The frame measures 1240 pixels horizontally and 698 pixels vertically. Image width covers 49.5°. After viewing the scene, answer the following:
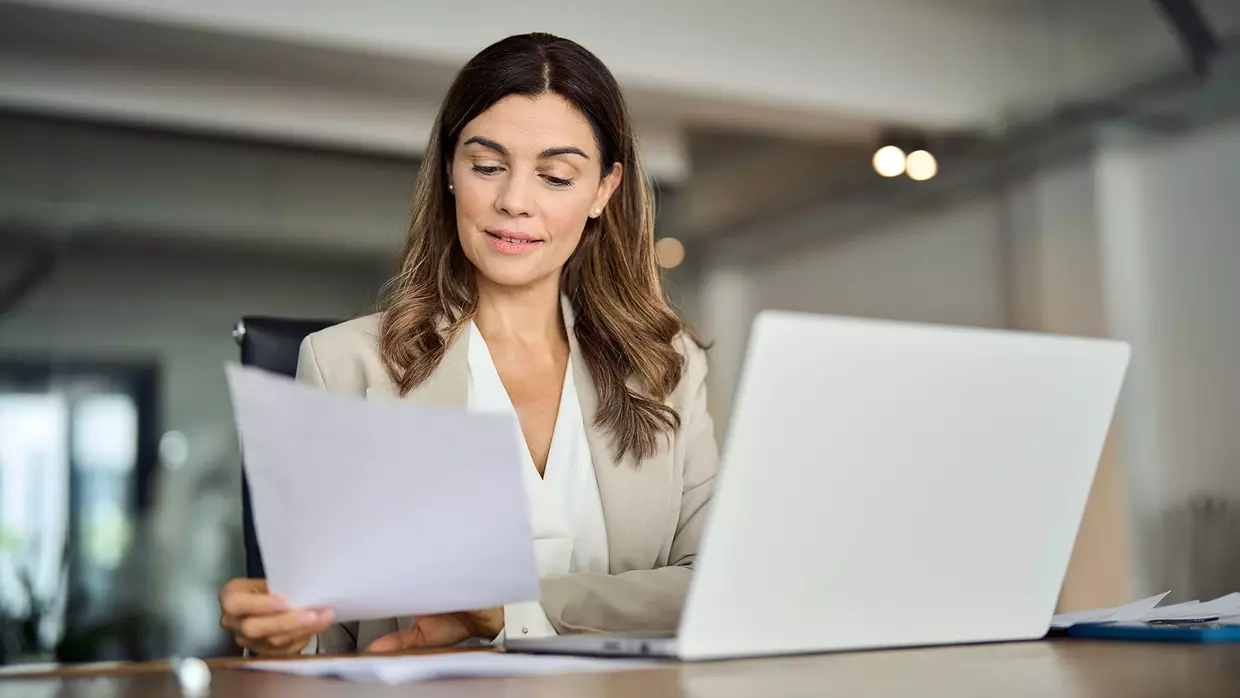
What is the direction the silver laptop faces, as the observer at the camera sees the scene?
facing away from the viewer and to the left of the viewer

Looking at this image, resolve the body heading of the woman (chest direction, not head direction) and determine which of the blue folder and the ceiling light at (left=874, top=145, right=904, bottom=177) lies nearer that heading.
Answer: the blue folder

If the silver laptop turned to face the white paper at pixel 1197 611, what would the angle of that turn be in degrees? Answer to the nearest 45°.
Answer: approximately 90° to its right

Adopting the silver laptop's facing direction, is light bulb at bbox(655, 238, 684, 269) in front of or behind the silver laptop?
in front

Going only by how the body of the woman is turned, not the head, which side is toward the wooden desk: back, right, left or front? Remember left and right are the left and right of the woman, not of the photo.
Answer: front

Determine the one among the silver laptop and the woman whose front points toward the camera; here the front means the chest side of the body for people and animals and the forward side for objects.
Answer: the woman

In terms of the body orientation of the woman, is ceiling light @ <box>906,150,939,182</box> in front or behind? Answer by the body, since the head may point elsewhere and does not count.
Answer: behind

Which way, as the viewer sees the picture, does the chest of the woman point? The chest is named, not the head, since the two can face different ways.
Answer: toward the camera

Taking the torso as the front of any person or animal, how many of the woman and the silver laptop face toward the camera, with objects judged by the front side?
1

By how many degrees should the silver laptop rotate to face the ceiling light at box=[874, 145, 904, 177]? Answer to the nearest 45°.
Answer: approximately 45° to its right

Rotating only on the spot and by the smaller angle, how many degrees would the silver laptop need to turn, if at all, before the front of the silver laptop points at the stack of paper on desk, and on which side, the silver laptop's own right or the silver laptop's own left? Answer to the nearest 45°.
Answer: approximately 90° to the silver laptop's own right

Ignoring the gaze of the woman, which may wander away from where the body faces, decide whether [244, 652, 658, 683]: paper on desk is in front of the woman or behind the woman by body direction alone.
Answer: in front

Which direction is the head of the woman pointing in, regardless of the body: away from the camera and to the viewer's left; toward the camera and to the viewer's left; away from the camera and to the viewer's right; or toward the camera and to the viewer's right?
toward the camera and to the viewer's left

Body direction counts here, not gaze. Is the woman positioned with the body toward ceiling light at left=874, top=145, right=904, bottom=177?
no

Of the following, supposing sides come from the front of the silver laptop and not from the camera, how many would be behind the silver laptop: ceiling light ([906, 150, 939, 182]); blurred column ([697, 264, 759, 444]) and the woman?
0
